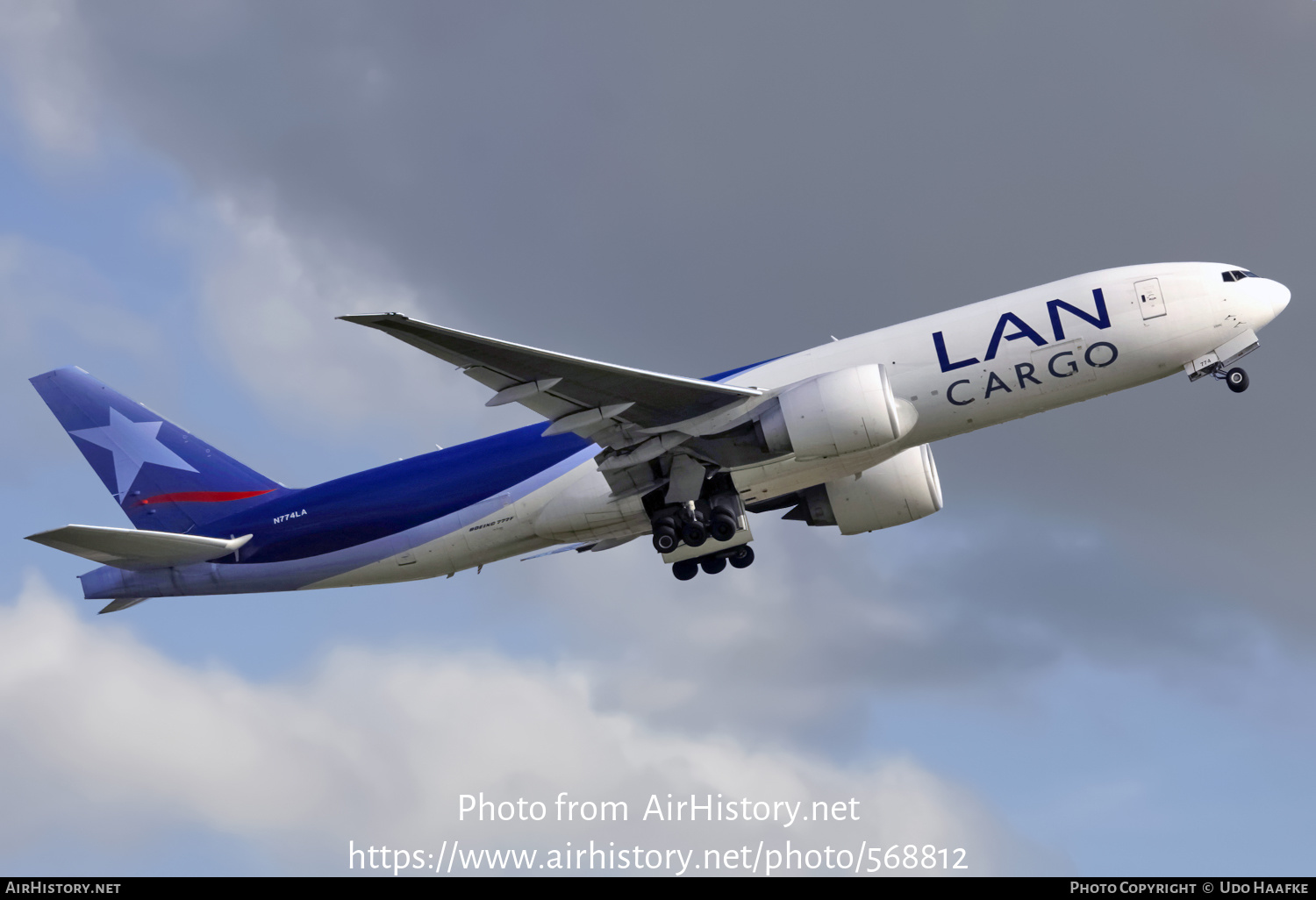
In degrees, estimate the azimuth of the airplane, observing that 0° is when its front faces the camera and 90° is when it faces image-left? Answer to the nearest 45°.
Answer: approximately 270°
